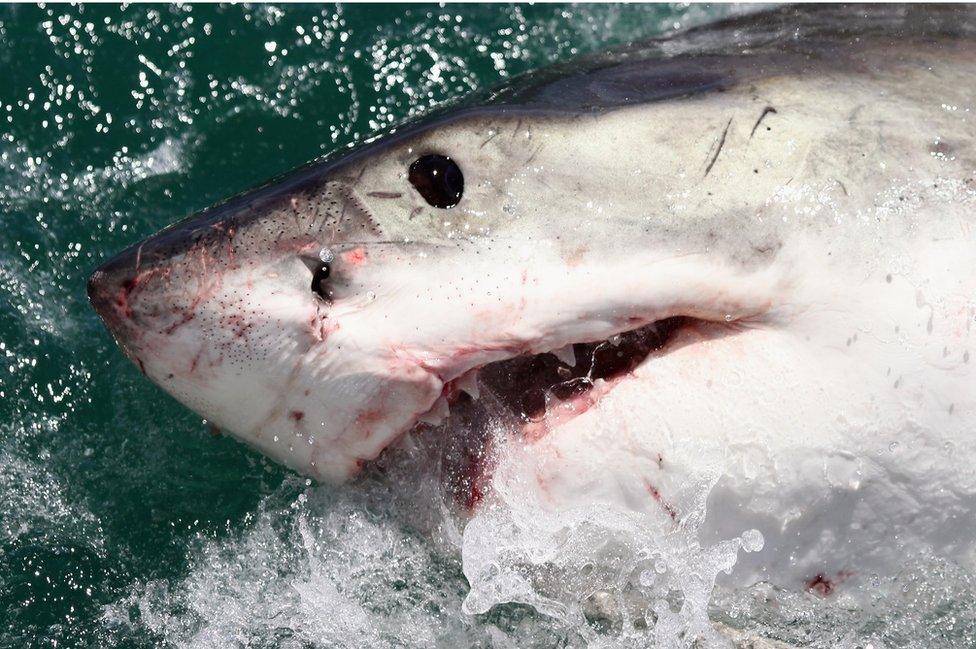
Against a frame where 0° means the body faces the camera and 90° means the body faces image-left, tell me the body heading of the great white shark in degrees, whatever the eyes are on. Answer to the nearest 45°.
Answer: approximately 90°
